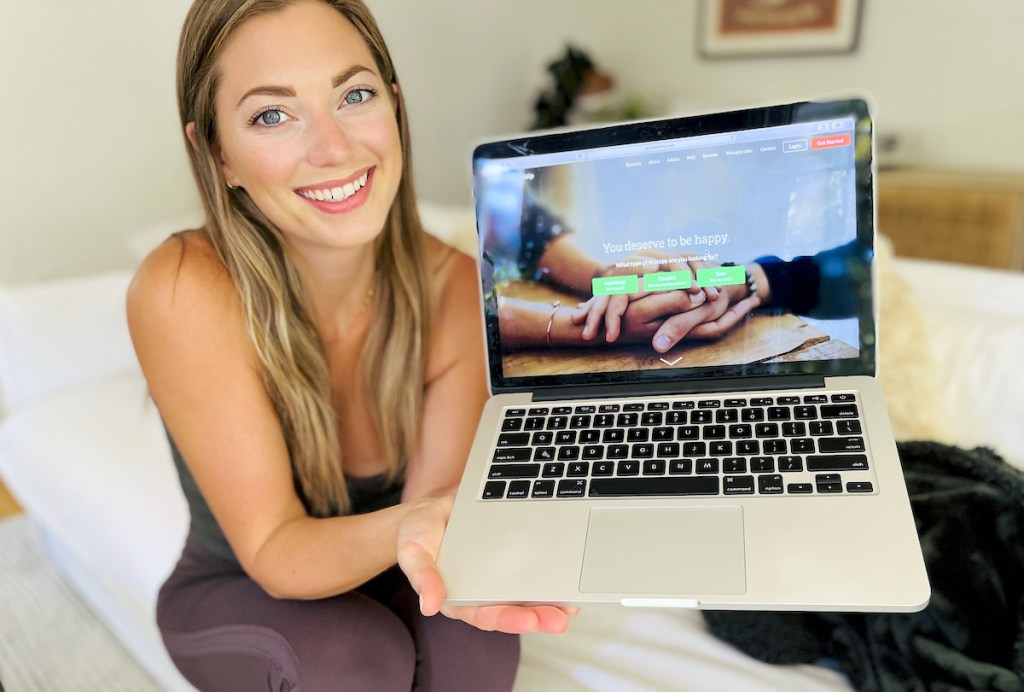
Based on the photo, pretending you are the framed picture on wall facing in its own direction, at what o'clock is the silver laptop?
The silver laptop is roughly at 12 o'clock from the framed picture on wall.

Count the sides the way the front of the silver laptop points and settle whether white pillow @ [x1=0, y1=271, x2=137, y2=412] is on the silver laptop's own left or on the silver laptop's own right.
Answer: on the silver laptop's own right

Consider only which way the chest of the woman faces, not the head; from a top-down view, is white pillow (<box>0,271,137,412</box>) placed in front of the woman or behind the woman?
behind

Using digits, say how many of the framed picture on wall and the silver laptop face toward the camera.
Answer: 2
